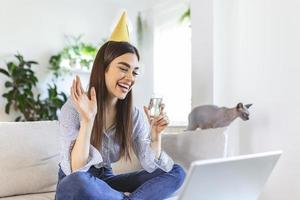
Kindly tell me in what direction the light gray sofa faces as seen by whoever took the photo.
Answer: facing the viewer

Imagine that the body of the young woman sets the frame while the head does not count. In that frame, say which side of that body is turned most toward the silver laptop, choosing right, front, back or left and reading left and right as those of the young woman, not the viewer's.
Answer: front

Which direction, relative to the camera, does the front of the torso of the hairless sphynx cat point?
to the viewer's right

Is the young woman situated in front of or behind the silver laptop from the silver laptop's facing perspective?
in front

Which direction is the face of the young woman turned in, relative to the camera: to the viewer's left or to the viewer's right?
to the viewer's right

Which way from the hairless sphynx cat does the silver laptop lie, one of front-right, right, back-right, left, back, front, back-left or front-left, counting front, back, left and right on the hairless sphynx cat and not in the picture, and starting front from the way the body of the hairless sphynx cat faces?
right

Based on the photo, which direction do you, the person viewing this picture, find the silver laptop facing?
facing away from the viewer and to the left of the viewer

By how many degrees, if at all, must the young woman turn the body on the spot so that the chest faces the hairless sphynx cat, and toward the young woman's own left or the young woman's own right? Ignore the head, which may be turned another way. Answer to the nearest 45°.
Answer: approximately 90° to the young woman's own left

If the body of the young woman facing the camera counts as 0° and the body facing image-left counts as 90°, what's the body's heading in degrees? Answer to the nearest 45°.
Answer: approximately 315°

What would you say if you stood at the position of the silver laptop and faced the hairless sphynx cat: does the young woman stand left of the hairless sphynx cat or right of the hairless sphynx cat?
left

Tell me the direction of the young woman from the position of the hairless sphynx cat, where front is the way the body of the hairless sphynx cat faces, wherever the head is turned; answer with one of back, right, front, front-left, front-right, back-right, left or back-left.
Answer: back-right
